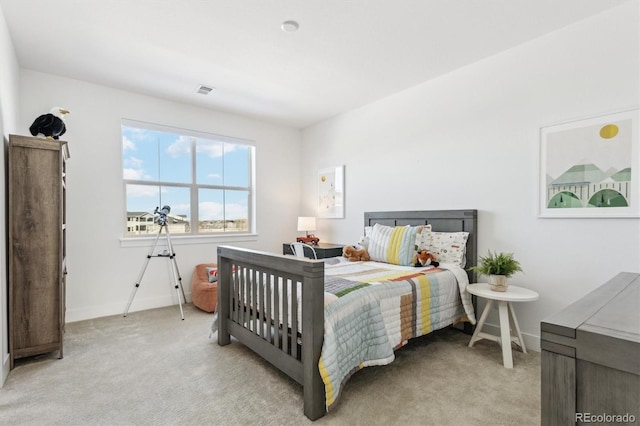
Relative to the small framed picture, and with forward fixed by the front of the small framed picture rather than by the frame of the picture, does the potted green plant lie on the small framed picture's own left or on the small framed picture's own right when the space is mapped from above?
on the small framed picture's own left

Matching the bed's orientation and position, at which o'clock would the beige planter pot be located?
The beige planter pot is roughly at 7 o'clock from the bed.

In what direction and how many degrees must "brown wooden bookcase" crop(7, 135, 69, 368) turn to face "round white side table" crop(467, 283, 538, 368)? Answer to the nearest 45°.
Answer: approximately 45° to its right

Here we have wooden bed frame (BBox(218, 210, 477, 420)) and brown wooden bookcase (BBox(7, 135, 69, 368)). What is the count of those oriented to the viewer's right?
1

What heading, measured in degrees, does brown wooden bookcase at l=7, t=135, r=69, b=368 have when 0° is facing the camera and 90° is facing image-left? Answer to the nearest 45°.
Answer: approximately 270°

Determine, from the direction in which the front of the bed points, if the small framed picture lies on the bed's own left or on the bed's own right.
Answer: on the bed's own right

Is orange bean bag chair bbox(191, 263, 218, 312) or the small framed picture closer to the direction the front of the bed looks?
the orange bean bag chair

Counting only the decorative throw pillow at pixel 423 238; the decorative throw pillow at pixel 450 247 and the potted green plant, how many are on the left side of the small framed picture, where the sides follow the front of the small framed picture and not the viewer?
3

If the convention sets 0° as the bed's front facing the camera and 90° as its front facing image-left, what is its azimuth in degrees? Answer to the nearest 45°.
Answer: approximately 45°
